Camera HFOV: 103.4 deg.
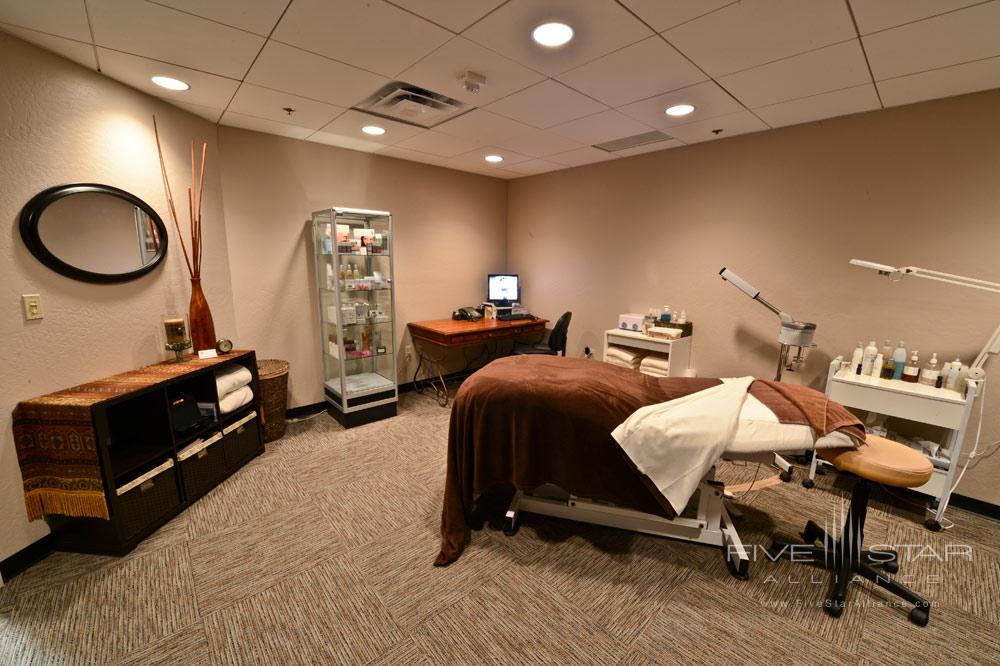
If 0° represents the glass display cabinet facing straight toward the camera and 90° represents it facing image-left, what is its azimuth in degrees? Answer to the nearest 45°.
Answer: approximately 315°

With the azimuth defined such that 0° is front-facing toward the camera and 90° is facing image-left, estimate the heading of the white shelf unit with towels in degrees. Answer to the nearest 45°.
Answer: approximately 45°

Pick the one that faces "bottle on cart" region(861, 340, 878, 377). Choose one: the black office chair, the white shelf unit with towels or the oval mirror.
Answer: the oval mirror

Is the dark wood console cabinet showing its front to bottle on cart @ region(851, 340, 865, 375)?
yes

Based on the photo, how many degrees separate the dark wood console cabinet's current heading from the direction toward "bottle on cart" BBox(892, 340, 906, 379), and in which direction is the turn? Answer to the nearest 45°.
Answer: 0° — it already faces it

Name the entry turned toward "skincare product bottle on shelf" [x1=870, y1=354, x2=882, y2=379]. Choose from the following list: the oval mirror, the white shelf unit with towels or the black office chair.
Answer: the oval mirror

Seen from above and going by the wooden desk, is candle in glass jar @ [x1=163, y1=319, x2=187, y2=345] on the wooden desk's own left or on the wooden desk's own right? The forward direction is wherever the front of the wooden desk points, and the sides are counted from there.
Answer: on the wooden desk's own right

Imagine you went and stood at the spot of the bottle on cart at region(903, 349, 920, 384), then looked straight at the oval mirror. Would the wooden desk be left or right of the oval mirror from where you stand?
right

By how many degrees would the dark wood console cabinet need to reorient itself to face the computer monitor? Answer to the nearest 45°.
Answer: approximately 45° to its left
